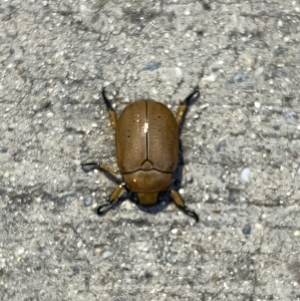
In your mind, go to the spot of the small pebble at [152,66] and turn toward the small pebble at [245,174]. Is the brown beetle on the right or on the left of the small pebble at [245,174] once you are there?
right

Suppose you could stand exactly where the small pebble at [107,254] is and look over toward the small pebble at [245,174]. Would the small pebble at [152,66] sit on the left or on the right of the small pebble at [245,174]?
left

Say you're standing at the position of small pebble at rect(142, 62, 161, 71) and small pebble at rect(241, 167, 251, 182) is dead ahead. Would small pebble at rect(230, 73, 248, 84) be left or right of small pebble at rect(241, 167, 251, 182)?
left

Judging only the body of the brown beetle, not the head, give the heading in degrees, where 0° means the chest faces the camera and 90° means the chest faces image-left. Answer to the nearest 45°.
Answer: approximately 0°

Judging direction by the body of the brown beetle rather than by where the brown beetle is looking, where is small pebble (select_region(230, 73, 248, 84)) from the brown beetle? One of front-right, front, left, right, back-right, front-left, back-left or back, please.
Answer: back-left

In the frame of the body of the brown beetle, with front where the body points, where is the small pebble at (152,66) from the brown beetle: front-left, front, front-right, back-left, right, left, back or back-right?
back

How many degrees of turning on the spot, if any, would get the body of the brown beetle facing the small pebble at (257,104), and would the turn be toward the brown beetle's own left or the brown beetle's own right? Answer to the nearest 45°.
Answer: approximately 135° to the brown beetle's own left

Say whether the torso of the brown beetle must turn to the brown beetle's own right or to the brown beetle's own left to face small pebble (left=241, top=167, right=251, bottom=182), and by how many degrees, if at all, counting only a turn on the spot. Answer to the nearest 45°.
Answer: approximately 90° to the brown beetle's own left

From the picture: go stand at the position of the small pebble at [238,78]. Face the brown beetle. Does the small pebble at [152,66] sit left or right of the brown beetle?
right
